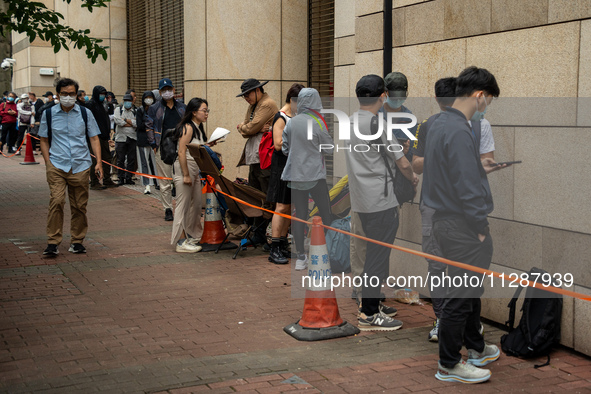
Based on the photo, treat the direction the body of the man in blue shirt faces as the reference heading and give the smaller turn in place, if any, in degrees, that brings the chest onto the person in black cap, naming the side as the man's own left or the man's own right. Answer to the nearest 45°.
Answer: approximately 45° to the man's own left

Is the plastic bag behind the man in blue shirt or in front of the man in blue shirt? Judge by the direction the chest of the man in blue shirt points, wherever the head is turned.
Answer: in front

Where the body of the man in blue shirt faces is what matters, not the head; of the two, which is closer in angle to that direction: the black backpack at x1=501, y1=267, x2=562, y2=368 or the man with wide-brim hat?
the black backpack

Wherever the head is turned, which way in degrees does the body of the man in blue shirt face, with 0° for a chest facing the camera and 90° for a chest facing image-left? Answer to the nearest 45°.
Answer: approximately 0°

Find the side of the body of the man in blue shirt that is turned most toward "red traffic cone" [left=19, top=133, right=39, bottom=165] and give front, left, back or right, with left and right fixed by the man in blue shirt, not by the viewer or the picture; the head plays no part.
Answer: back

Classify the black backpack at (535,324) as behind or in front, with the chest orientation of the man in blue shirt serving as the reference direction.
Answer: in front

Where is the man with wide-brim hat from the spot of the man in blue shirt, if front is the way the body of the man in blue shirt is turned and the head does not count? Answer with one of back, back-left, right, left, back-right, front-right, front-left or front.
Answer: left
